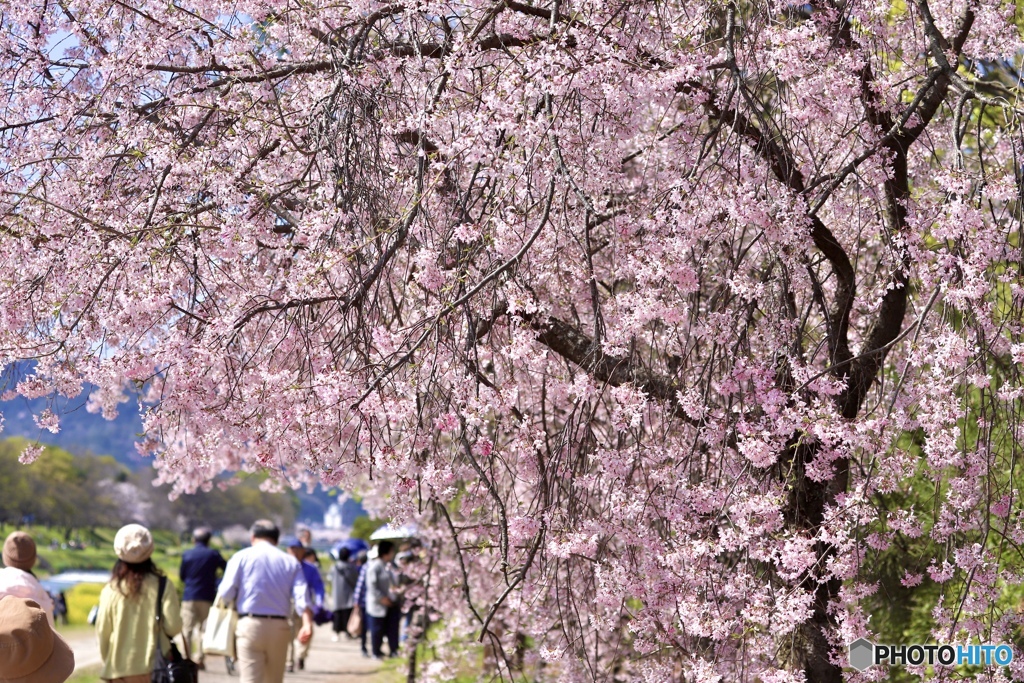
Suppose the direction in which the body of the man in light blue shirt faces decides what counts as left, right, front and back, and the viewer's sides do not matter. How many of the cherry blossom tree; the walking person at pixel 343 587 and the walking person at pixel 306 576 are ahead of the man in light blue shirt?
2

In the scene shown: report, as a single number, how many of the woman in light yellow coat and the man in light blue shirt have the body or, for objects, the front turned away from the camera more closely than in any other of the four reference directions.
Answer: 2

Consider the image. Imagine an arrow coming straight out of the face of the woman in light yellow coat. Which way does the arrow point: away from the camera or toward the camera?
away from the camera

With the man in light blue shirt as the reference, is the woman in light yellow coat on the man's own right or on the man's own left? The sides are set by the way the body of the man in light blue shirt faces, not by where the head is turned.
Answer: on the man's own left

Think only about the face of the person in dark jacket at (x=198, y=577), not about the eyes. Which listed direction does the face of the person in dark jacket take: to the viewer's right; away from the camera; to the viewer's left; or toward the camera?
away from the camera

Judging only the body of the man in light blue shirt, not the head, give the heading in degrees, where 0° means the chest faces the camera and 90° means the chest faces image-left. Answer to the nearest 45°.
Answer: approximately 180°

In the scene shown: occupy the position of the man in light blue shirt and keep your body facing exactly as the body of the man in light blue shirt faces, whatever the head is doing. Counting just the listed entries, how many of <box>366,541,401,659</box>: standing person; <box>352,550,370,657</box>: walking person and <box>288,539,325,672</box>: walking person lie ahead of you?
3

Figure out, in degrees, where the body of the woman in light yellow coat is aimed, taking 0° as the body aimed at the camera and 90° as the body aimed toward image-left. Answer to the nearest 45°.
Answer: approximately 180°

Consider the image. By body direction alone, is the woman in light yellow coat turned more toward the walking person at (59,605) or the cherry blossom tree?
the walking person

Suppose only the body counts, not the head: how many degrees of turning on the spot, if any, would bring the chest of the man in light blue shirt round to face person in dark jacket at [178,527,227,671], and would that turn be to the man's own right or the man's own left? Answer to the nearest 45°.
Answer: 0° — they already face them

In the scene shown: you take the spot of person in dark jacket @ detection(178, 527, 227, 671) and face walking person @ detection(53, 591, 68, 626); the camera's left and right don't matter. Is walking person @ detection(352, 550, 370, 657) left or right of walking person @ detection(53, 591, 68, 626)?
right
